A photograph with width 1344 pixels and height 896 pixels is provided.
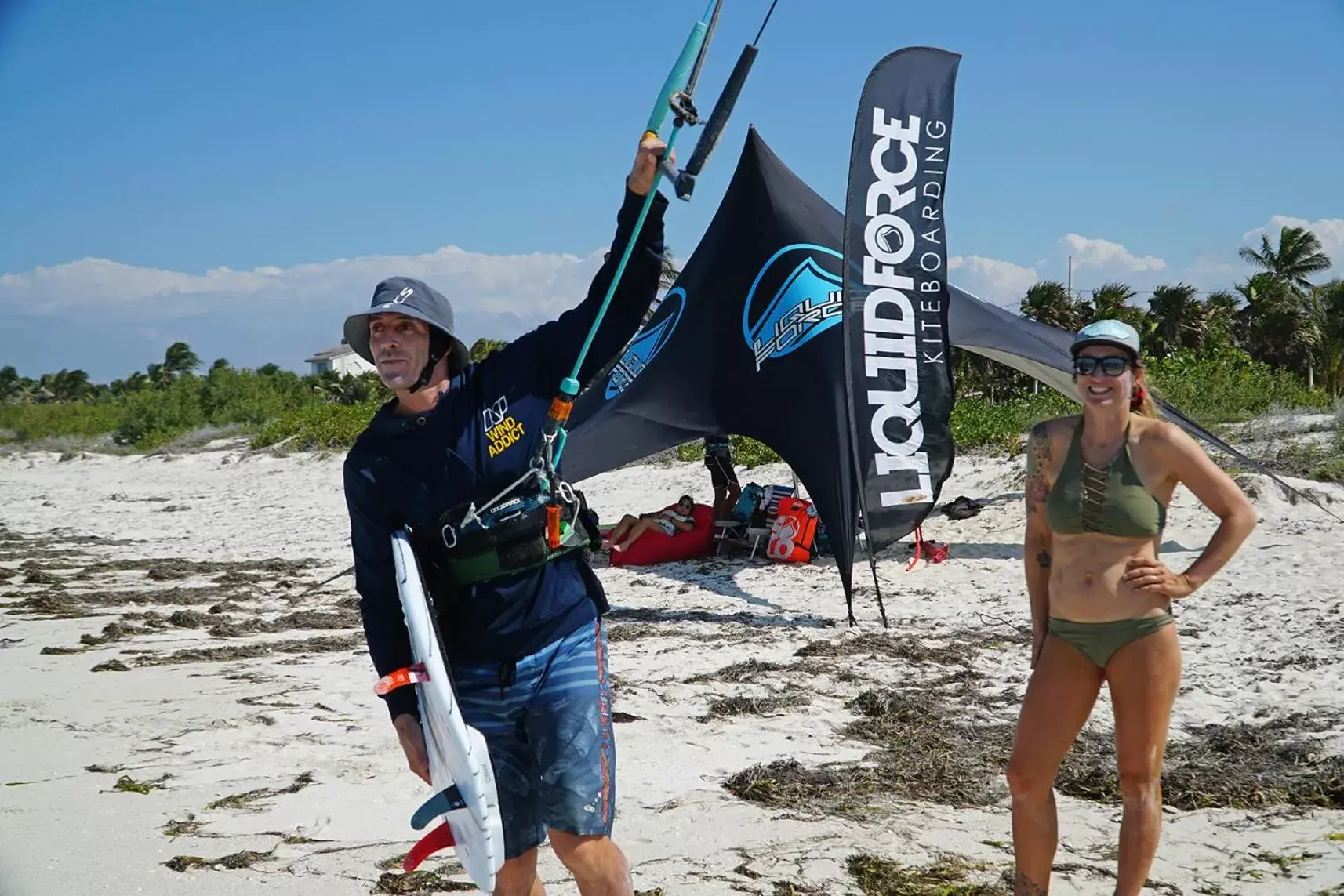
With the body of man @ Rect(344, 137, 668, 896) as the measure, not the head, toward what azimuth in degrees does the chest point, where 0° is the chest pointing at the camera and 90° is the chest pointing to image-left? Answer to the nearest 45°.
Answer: approximately 45°

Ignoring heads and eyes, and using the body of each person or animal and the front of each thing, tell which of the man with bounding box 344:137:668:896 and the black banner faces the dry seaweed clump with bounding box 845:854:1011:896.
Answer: the black banner

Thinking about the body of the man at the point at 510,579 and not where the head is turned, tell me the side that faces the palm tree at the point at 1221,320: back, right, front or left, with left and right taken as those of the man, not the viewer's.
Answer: back

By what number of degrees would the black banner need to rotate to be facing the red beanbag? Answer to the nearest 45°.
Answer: approximately 135° to its right

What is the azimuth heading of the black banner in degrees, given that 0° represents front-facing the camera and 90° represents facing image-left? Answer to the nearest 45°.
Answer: approximately 0°

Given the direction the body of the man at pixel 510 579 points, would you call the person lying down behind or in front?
behind

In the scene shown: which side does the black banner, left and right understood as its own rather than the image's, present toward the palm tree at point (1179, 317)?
back

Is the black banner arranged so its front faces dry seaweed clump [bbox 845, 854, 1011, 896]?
yes

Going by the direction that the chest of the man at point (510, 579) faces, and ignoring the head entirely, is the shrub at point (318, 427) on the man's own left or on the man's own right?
on the man's own right
